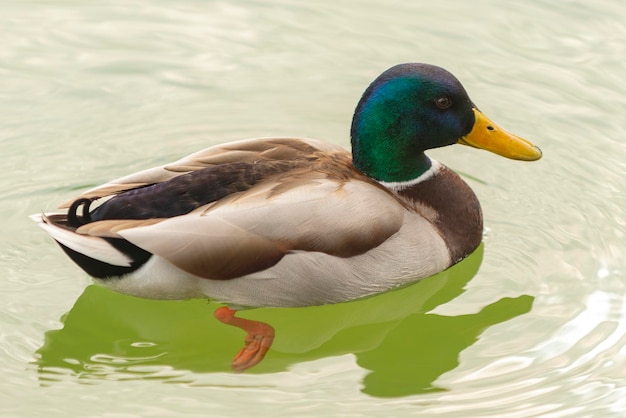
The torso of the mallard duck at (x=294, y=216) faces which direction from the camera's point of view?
to the viewer's right
